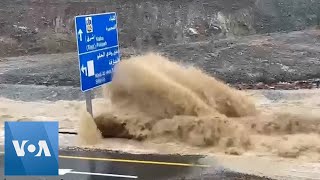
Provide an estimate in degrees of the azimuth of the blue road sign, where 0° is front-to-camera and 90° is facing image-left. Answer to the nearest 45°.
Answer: approximately 315°
